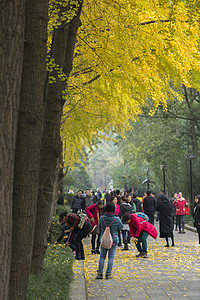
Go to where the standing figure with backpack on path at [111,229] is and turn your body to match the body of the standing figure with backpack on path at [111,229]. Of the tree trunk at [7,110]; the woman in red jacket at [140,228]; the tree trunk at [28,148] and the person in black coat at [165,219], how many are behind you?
2

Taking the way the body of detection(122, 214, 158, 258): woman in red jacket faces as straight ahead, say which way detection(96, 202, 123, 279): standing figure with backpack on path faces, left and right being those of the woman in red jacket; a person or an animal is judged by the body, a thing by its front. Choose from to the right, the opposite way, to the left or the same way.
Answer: to the right

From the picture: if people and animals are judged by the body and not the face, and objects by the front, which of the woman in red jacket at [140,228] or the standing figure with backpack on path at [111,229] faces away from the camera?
the standing figure with backpack on path

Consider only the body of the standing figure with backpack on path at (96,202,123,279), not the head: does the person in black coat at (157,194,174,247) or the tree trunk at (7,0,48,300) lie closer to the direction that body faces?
the person in black coat

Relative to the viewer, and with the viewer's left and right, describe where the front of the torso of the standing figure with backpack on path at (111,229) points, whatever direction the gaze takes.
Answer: facing away from the viewer

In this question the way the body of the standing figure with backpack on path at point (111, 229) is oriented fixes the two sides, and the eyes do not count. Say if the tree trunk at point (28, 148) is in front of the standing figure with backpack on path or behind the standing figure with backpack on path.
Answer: behind

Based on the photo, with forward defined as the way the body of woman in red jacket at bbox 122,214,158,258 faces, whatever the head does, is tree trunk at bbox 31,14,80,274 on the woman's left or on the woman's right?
on the woman's left

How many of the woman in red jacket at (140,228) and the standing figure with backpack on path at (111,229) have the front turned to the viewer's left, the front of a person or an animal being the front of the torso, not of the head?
1

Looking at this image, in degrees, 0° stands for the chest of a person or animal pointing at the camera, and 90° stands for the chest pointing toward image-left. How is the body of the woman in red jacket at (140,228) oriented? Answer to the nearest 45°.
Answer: approximately 90°
